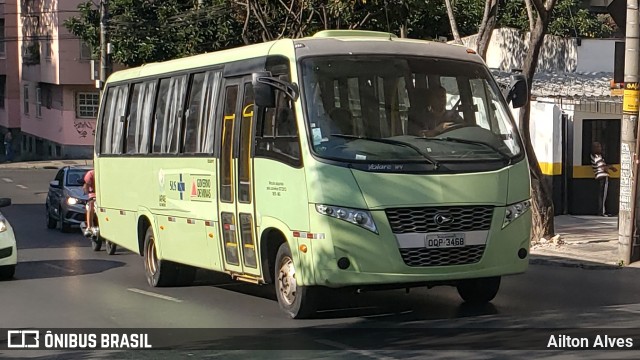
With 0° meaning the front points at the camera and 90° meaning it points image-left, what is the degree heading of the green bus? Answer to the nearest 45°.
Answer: approximately 315°

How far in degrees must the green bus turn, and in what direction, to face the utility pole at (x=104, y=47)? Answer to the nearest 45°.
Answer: approximately 135° to its left

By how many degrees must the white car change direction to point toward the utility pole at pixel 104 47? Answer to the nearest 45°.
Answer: approximately 135° to its left

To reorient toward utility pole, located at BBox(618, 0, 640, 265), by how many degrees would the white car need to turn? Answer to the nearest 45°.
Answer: approximately 45° to its left

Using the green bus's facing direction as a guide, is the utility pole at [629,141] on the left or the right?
on its left

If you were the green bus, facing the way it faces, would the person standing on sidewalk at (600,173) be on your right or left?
on your left

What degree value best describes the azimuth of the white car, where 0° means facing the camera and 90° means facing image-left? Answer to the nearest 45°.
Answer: approximately 315°

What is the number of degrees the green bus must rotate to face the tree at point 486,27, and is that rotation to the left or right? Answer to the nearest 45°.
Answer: approximately 135° to its left
